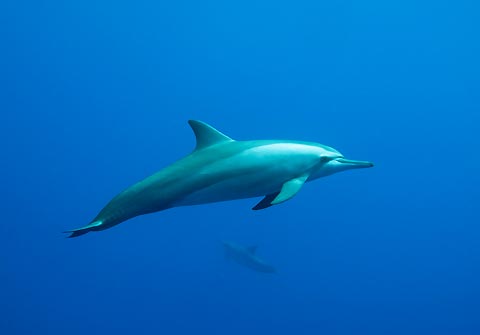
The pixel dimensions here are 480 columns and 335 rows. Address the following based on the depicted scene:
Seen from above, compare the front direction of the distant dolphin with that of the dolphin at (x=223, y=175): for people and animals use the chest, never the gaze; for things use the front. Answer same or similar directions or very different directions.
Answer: very different directions

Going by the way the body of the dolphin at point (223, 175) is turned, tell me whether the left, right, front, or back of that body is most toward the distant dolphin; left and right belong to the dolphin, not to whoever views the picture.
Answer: left

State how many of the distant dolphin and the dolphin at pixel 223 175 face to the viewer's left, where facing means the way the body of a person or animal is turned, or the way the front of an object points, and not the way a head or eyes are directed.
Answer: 1

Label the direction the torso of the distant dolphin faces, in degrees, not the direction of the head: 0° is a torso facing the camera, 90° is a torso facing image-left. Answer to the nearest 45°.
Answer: approximately 90°

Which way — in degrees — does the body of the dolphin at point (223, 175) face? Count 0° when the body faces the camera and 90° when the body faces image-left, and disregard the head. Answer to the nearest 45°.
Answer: approximately 270°

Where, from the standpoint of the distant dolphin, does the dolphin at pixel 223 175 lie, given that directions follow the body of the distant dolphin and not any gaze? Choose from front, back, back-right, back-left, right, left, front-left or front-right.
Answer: left
